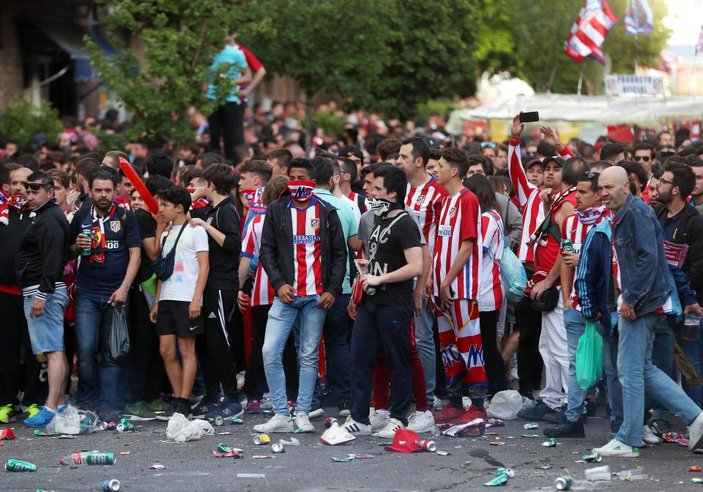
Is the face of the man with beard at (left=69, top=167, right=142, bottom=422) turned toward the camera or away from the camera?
toward the camera

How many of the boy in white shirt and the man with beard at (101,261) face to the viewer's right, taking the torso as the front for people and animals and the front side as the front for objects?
0

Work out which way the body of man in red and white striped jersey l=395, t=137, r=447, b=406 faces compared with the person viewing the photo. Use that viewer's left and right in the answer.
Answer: facing the viewer and to the left of the viewer

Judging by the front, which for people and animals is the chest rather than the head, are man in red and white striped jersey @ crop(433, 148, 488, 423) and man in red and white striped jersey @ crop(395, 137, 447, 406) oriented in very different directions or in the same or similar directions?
same or similar directions

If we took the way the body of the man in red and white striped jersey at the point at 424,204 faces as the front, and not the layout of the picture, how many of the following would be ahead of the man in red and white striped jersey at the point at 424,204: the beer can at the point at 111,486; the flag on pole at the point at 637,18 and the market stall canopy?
1

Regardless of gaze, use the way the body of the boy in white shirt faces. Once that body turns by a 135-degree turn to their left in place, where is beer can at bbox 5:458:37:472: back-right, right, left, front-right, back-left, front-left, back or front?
back-right

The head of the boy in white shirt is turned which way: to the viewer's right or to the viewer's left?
to the viewer's left

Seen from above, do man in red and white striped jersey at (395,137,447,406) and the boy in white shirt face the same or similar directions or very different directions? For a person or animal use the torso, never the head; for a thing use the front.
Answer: same or similar directions

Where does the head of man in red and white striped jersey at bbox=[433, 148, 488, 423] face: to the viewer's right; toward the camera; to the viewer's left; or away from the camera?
to the viewer's left

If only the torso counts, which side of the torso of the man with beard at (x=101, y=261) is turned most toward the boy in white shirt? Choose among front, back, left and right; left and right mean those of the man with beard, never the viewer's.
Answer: left

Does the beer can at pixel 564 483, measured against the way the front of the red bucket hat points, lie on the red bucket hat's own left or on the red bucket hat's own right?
on the red bucket hat's own left

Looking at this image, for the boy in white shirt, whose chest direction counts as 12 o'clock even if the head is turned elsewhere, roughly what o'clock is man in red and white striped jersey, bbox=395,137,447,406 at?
The man in red and white striped jersey is roughly at 8 o'clock from the boy in white shirt.

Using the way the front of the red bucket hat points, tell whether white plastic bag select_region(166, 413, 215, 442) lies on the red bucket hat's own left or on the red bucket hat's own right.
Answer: on the red bucket hat's own right

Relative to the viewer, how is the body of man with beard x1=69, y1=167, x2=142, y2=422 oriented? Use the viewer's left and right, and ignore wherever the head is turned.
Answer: facing the viewer
